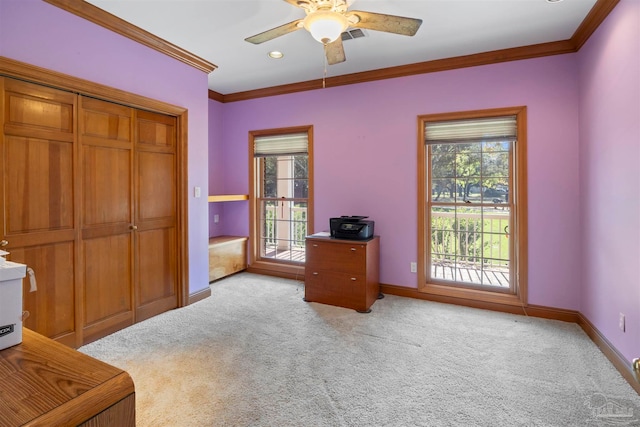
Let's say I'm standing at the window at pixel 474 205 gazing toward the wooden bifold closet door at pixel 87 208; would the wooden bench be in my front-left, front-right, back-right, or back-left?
front-right

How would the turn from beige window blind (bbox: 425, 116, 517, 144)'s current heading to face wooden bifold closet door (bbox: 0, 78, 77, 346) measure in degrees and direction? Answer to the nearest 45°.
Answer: approximately 45° to its right

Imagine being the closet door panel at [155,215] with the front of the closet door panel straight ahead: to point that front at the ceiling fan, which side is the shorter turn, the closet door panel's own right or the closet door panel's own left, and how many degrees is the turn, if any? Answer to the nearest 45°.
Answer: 0° — it already faces it

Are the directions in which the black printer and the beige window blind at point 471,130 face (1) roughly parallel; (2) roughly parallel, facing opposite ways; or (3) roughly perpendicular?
roughly parallel

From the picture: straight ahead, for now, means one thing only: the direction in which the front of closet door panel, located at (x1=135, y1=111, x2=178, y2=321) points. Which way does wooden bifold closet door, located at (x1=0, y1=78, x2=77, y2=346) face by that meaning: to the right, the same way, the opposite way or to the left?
the same way

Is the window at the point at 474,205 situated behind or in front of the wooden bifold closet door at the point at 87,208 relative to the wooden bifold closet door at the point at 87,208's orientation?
in front

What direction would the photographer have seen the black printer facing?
facing the viewer

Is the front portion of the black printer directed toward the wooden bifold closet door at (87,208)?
no

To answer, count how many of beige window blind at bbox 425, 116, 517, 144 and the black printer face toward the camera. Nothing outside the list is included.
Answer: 2

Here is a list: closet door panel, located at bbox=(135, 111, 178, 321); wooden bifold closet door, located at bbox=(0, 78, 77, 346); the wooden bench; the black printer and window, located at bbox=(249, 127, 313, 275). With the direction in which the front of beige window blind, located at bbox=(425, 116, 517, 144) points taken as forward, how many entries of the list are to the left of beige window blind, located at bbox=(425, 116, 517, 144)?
0

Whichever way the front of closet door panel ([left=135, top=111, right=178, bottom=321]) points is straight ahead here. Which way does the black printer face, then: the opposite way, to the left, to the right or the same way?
to the right

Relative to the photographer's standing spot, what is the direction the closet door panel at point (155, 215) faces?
facing the viewer and to the right of the viewer

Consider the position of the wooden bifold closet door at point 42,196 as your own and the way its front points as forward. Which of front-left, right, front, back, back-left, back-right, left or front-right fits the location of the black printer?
front-left

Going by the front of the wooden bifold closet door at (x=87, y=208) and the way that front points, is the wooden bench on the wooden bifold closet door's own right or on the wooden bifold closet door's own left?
on the wooden bifold closet door's own left

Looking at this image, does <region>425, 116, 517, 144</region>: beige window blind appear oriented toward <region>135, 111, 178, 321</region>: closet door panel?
no

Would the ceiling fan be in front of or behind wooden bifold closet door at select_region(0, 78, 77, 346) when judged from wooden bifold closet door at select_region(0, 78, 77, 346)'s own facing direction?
in front

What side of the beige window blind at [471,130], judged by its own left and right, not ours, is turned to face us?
front

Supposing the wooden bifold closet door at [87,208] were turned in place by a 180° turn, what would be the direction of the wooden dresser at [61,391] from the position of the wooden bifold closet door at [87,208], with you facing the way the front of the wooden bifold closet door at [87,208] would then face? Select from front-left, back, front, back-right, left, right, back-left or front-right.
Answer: back-left

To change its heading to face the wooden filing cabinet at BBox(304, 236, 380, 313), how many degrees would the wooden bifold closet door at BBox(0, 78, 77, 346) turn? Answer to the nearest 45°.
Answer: approximately 45° to its left

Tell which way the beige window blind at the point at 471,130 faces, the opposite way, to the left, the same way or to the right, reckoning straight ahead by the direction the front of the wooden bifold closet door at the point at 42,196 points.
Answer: to the right

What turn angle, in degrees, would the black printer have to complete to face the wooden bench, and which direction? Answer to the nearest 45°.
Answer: approximately 135° to its right
